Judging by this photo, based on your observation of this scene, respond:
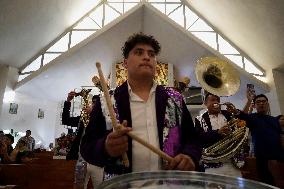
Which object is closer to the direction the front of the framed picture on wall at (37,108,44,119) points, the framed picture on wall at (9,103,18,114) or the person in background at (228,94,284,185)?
the person in background

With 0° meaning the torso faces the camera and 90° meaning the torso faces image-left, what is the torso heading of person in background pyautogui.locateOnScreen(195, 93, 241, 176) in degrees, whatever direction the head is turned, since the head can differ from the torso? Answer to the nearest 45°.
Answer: approximately 315°

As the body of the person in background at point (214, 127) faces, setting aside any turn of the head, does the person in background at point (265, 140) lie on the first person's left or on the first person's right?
on the first person's left

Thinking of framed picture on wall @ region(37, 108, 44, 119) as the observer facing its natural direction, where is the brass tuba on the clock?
The brass tuba is roughly at 1 o'clock from the framed picture on wall.

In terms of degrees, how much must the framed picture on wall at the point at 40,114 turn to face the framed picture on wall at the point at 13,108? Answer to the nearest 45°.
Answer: approximately 90° to its right

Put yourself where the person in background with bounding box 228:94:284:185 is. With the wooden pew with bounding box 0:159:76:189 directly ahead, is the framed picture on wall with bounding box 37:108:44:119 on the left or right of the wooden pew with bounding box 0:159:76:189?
right

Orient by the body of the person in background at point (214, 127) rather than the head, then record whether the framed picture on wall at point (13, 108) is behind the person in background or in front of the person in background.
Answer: behind

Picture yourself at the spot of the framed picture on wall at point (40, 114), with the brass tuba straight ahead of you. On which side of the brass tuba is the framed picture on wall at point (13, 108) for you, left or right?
right
